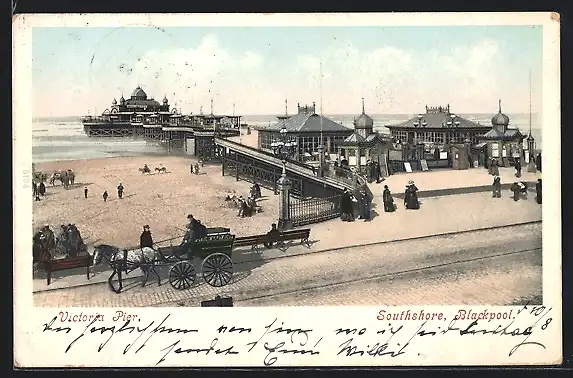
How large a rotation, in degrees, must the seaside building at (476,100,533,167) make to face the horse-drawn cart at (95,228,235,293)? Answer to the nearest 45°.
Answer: approximately 45° to its right

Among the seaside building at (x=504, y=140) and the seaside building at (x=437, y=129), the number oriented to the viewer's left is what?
0

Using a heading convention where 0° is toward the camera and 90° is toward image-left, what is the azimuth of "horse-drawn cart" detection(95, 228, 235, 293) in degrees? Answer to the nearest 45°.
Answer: approximately 90°

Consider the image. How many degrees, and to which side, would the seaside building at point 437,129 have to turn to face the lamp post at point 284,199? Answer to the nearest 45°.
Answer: approximately 45° to its right
